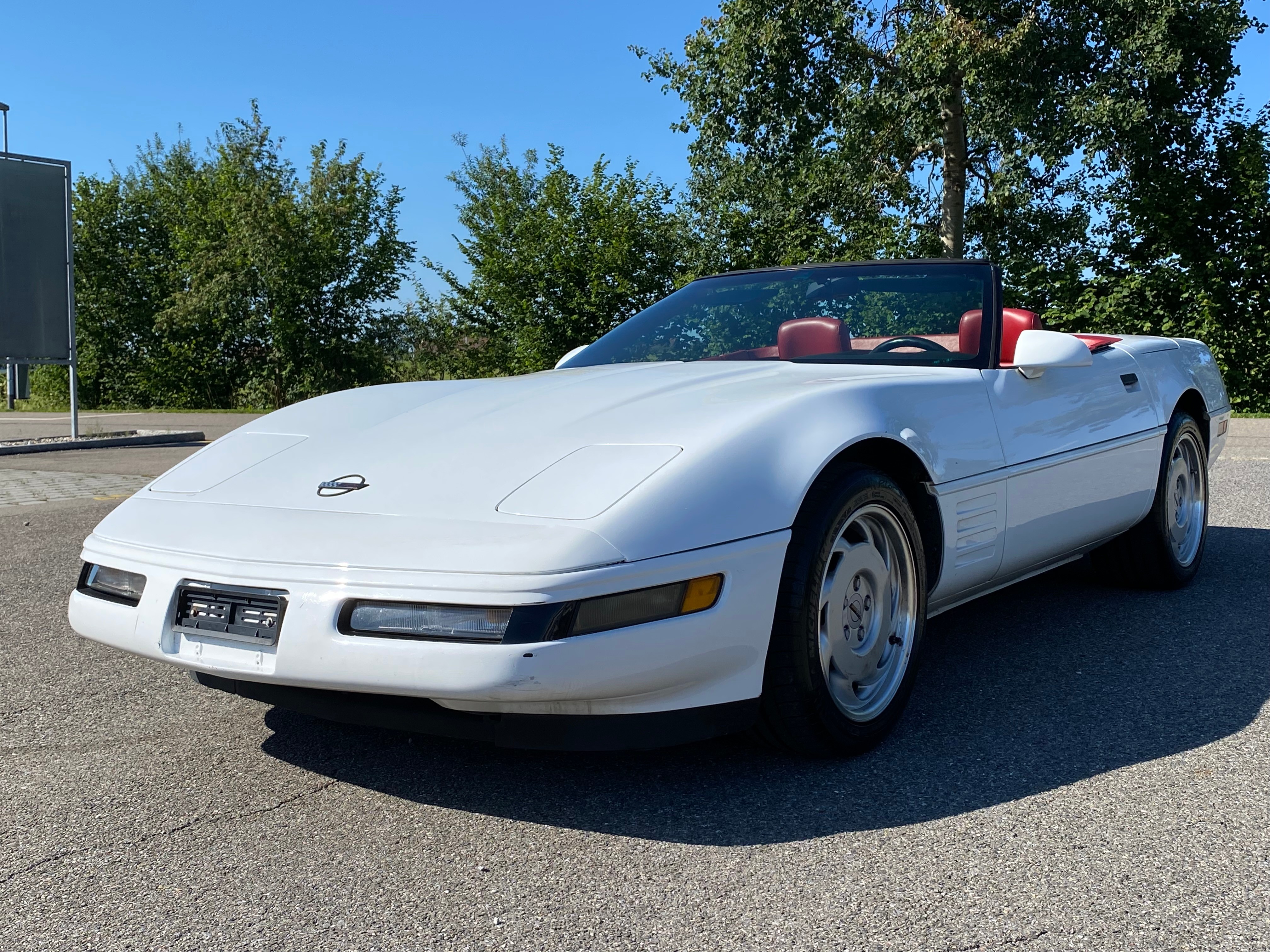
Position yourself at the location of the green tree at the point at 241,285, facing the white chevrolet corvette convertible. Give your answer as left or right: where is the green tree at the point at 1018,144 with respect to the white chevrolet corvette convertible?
left

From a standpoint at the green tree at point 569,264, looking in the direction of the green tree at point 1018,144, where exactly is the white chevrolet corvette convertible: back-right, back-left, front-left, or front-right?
front-right

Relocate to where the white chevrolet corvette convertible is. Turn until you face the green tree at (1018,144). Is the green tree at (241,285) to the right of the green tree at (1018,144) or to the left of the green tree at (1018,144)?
left

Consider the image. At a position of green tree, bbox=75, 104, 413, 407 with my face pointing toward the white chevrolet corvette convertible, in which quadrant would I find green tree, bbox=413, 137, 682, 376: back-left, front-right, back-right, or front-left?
front-left

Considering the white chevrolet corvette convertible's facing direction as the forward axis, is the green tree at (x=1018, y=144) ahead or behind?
behind

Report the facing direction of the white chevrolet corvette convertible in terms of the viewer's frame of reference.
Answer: facing the viewer and to the left of the viewer

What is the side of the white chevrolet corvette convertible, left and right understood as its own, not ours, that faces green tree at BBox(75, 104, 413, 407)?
right

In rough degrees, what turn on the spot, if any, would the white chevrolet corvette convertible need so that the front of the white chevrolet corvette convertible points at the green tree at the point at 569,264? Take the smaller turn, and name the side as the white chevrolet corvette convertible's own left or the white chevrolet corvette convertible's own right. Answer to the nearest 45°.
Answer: approximately 135° to the white chevrolet corvette convertible's own right
